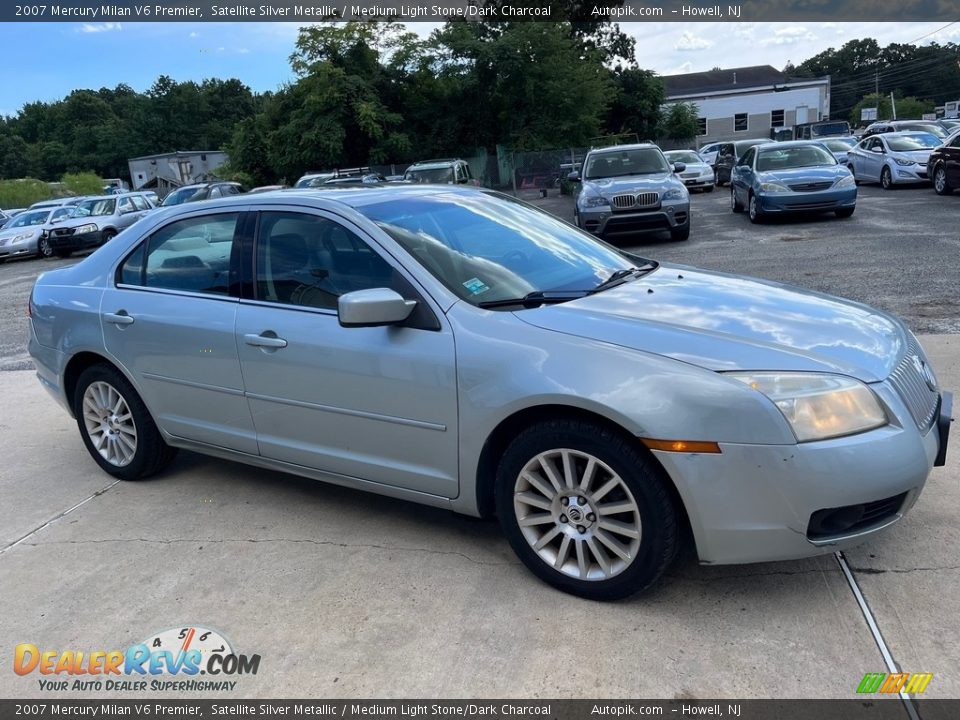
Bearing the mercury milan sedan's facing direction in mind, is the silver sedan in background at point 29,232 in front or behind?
behind

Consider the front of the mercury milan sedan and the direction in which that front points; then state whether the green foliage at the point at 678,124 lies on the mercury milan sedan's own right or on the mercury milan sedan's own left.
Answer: on the mercury milan sedan's own left

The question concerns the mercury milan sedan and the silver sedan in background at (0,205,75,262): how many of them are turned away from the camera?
0

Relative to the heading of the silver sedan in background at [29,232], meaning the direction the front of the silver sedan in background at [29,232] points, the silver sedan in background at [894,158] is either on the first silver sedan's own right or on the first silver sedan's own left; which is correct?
on the first silver sedan's own left

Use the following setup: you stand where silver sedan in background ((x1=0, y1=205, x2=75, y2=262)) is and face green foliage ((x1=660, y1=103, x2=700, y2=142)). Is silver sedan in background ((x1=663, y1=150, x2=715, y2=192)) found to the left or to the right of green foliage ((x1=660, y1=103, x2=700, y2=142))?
right

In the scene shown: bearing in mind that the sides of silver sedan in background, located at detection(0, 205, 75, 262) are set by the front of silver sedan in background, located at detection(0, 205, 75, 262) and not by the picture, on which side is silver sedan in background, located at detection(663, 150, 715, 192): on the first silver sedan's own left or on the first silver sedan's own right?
on the first silver sedan's own left

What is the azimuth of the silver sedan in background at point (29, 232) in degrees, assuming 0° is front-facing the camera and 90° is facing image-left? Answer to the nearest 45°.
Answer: approximately 45°

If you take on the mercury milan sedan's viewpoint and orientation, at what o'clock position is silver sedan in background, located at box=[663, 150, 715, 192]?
The silver sedan in background is roughly at 8 o'clock from the mercury milan sedan.

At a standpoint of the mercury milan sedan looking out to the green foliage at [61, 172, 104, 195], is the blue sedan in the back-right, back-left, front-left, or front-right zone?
front-right
